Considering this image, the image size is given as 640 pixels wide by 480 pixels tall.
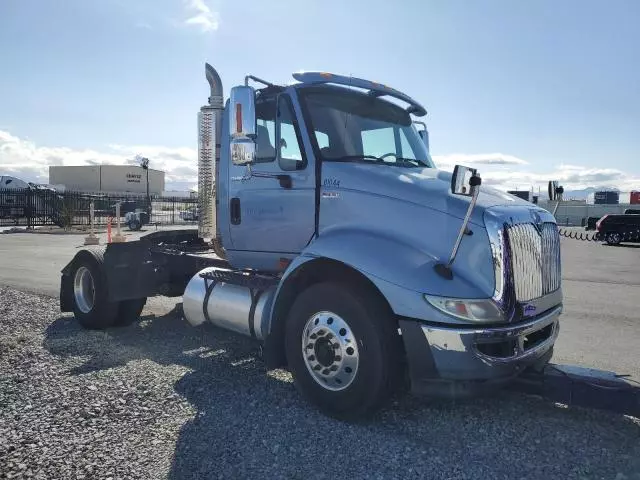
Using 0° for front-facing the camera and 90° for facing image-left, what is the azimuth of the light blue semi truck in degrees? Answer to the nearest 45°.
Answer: approximately 315°

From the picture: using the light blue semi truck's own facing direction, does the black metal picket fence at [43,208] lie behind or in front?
behind

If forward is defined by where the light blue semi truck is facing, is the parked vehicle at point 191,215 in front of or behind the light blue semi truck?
behind

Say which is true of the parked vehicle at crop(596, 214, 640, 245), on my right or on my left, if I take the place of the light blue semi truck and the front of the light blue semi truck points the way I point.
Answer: on my left
